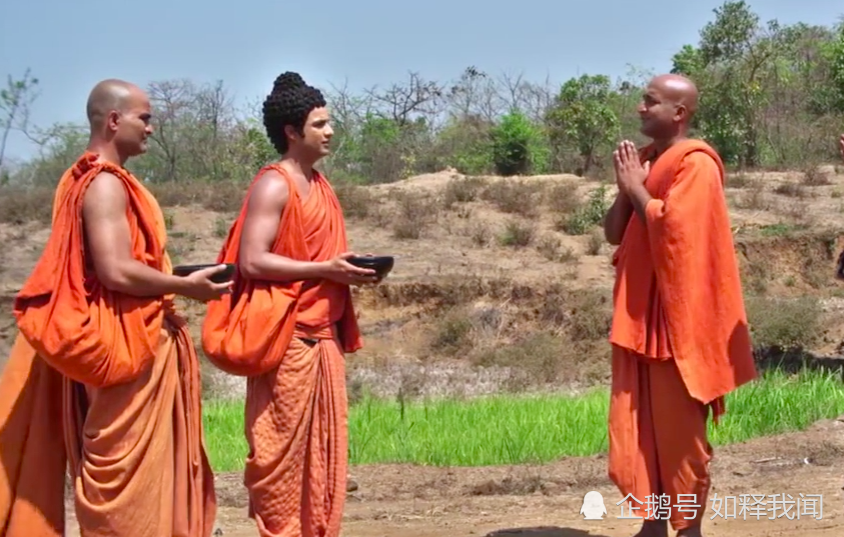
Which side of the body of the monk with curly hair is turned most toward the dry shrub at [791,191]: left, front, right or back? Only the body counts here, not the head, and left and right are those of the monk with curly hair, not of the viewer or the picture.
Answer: left

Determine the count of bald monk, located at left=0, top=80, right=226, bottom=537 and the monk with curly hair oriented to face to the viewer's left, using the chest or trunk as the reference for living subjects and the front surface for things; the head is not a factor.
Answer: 0

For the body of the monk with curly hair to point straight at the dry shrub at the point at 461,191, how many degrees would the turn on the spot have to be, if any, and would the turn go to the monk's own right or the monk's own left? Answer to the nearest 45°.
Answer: approximately 135° to the monk's own left

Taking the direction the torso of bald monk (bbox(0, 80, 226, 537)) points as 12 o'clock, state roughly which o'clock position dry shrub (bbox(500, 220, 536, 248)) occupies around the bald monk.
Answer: The dry shrub is roughly at 10 o'clock from the bald monk.

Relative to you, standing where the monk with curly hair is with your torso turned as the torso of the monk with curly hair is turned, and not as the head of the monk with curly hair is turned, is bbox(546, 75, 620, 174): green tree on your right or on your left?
on your left

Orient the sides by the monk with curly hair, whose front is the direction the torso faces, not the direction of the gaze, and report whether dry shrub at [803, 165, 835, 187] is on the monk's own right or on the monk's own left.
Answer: on the monk's own left

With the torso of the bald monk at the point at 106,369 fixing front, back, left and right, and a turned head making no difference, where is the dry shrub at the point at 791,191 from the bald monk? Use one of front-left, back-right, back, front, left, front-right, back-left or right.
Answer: front-left

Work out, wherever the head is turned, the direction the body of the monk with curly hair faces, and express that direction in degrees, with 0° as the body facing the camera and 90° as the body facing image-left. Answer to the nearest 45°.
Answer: approximately 315°

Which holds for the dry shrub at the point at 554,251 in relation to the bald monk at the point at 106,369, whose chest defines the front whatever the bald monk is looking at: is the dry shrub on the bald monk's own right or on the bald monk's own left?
on the bald monk's own left

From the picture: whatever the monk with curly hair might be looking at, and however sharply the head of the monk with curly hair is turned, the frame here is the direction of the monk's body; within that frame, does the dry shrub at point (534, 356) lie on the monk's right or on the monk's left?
on the monk's left

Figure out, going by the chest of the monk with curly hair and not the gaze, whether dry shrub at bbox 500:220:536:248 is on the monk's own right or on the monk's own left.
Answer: on the monk's own left

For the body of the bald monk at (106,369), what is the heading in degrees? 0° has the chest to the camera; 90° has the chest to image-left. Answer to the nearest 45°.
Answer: approximately 270°

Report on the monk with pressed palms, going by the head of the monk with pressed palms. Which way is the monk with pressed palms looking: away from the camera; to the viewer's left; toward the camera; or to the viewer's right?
to the viewer's left
